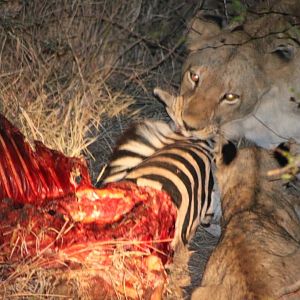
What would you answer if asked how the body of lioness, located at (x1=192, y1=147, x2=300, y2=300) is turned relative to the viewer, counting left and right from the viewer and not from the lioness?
facing away from the viewer
